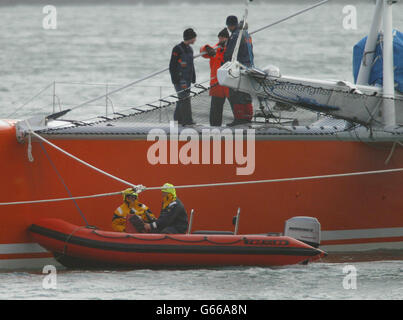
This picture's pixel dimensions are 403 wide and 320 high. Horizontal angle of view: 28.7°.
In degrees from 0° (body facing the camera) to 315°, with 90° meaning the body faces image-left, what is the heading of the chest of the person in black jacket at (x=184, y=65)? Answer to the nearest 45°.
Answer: approximately 270°

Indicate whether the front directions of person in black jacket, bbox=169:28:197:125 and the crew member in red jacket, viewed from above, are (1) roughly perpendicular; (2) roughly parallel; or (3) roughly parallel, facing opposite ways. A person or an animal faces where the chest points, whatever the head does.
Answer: roughly parallel, facing opposite ways

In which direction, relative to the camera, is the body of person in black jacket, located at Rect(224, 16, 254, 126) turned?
to the viewer's left

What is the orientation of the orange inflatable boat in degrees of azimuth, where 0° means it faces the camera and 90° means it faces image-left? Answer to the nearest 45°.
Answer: approximately 90°

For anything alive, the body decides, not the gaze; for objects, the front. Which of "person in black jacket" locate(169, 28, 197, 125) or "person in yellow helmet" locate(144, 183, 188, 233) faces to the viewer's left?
the person in yellow helmet

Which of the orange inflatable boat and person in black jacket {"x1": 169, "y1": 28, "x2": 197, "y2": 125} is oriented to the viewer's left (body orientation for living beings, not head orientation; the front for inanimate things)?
the orange inflatable boat

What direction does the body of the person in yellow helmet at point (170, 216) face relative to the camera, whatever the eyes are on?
to the viewer's left
